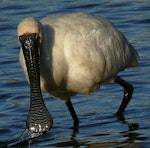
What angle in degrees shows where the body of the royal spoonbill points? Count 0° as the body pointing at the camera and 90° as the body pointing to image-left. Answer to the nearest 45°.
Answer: approximately 45°
